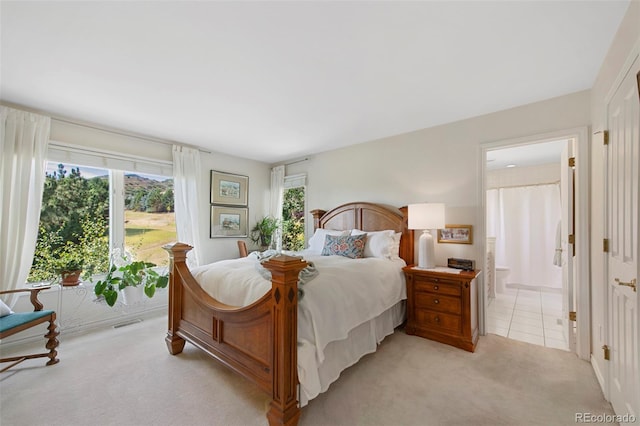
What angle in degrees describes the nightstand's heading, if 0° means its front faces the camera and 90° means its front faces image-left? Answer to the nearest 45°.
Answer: approximately 45°

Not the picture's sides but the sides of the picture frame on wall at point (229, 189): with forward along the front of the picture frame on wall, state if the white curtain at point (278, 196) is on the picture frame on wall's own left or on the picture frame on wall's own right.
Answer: on the picture frame on wall's own left

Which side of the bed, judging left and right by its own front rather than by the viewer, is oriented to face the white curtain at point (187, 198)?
right

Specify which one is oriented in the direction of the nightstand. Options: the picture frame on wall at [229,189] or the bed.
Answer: the picture frame on wall

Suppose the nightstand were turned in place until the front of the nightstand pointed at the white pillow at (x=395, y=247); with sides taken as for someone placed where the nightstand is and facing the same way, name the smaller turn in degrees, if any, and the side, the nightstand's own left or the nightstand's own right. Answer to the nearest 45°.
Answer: approximately 90° to the nightstand's own right

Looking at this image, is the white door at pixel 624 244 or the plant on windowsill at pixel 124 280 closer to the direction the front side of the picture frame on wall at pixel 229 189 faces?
the white door

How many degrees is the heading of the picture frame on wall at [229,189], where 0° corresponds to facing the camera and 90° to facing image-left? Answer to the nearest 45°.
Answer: approximately 315°

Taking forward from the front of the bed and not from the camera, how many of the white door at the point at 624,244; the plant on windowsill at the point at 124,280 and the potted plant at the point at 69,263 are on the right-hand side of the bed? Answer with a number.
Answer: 2

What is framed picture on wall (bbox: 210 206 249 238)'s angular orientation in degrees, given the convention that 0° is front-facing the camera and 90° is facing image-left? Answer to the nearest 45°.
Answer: approximately 315°

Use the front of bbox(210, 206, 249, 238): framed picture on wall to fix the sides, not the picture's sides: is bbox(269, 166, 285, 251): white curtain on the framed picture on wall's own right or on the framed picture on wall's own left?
on the framed picture on wall's own left

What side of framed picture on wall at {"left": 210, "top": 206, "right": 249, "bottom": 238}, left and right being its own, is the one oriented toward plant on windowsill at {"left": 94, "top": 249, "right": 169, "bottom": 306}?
right

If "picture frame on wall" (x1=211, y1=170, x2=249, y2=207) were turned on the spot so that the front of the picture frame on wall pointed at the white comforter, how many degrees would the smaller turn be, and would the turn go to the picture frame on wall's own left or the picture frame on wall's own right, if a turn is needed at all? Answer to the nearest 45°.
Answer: approximately 45° to the picture frame on wall's own right
